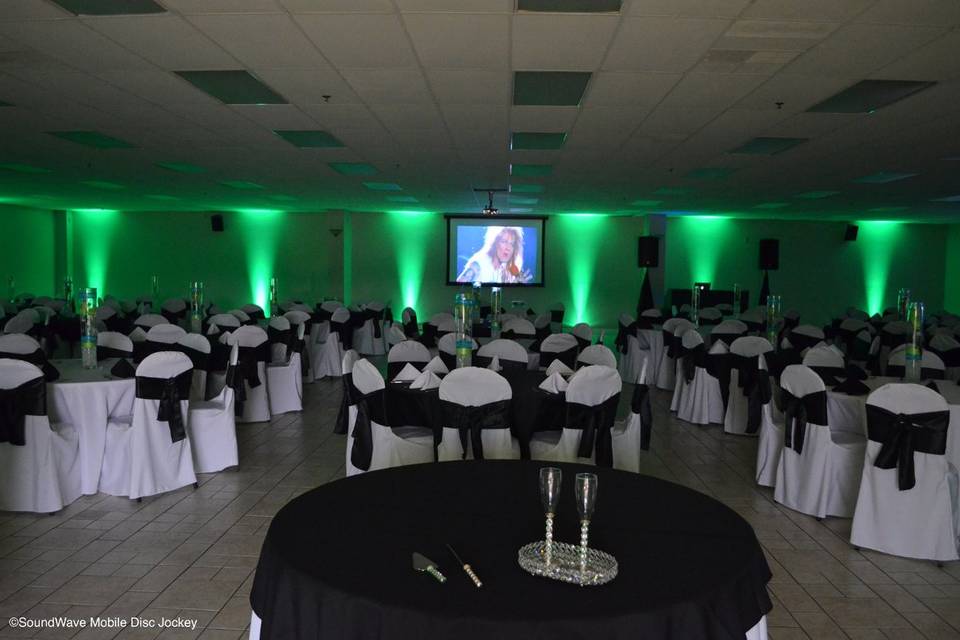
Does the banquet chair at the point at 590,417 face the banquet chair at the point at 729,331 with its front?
no

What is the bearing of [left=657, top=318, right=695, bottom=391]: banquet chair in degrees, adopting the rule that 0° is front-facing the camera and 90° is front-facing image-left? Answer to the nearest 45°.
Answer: approximately 225°

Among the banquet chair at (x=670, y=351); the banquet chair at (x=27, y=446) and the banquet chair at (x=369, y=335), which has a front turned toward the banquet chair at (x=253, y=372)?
the banquet chair at (x=27, y=446)

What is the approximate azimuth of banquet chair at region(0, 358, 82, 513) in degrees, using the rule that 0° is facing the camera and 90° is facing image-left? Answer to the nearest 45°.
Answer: approximately 225°

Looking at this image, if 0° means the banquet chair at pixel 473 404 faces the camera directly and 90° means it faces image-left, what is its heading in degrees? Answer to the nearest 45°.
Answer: approximately 180°

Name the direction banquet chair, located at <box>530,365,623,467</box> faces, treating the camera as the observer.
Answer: facing away from the viewer and to the left of the viewer

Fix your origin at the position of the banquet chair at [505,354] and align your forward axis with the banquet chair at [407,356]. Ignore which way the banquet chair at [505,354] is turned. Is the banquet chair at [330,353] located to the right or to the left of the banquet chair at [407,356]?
right

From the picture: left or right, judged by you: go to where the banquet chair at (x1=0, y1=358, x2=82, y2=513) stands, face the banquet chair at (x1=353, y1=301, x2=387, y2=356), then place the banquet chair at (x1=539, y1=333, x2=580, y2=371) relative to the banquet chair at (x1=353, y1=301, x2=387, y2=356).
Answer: right

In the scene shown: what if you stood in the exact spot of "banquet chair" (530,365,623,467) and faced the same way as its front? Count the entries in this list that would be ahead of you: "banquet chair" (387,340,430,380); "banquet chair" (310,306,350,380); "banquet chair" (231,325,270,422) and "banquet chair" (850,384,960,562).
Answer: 3

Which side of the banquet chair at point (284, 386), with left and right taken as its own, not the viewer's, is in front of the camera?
left

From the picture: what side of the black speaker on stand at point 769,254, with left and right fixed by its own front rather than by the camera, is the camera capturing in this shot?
front

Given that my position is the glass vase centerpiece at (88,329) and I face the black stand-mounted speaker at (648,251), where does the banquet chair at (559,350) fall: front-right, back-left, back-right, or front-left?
front-right

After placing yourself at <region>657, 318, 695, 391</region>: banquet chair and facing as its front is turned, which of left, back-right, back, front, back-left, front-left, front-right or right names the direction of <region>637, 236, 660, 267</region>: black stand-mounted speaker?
front-left

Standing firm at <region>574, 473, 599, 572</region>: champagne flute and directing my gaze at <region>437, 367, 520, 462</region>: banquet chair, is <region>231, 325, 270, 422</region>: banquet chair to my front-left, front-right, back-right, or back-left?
front-left

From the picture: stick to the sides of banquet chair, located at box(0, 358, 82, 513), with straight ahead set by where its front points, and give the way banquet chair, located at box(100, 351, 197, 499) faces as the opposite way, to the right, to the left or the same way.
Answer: to the left

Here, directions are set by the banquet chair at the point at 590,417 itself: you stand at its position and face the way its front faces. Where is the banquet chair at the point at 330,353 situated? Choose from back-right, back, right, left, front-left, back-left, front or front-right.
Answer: front
